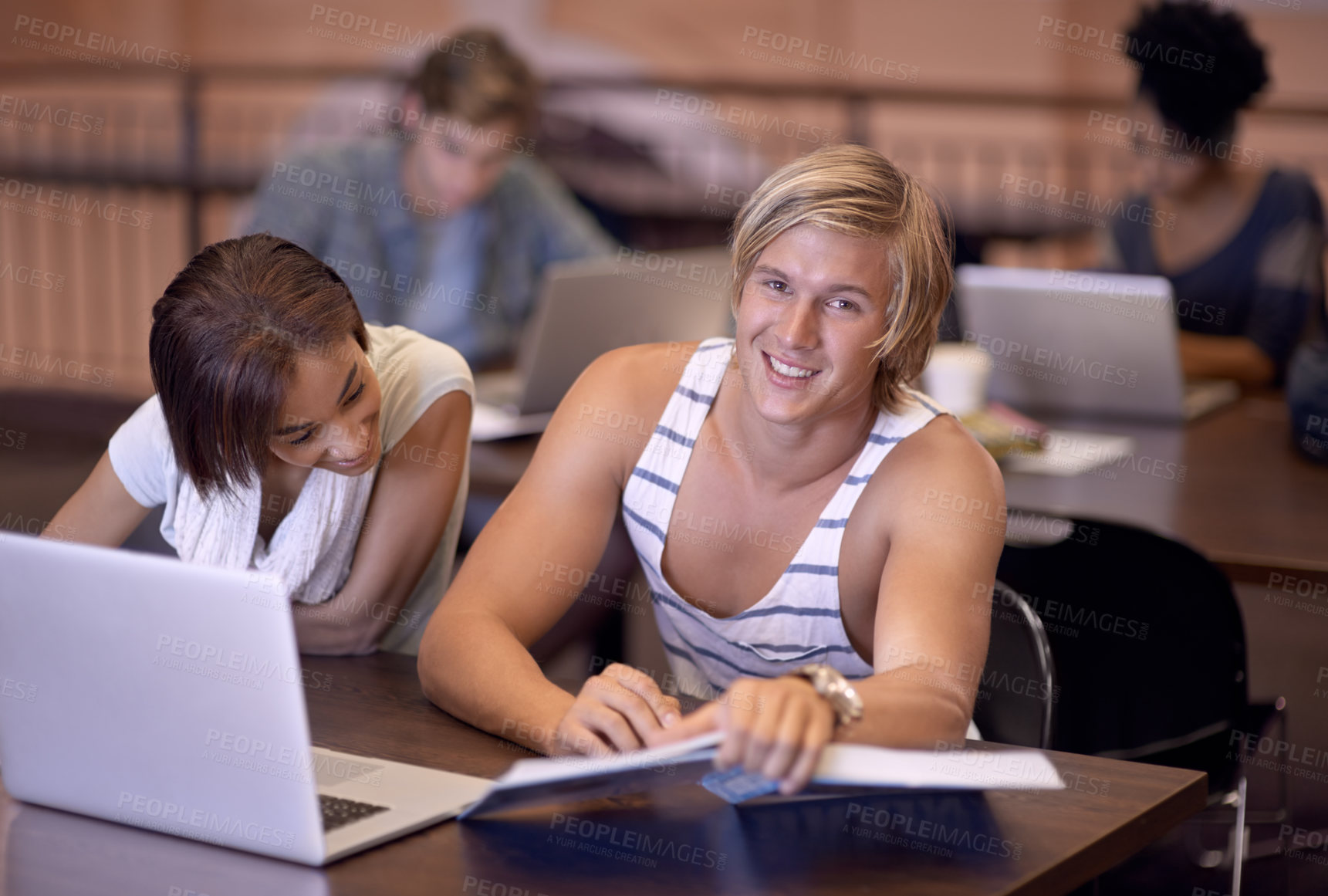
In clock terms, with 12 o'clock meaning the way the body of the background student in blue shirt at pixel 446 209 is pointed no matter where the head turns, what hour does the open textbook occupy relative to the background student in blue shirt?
The open textbook is roughly at 12 o'clock from the background student in blue shirt.

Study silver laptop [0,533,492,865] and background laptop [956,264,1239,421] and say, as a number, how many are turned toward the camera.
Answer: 0

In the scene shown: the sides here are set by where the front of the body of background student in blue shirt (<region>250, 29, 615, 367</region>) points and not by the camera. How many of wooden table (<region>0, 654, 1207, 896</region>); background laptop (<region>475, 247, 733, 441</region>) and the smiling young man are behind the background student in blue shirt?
0

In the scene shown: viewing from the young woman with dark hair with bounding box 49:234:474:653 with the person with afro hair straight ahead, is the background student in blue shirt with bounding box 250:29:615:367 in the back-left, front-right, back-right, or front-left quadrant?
front-left

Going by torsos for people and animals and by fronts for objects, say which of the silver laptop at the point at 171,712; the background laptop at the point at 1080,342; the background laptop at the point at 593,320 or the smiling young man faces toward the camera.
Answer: the smiling young man

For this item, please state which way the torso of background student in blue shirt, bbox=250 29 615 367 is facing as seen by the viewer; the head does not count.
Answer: toward the camera

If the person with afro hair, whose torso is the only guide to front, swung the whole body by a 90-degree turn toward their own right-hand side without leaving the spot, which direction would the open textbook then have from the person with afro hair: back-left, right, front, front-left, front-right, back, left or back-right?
back-left

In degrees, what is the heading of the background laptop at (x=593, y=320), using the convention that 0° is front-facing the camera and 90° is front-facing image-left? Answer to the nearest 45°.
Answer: approximately 135°

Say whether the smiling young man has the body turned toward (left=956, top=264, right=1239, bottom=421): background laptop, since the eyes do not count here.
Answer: no

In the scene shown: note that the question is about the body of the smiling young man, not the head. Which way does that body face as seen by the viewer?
toward the camera

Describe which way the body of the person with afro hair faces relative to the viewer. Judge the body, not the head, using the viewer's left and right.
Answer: facing the viewer and to the left of the viewer

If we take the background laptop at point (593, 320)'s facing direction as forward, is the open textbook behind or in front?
behind

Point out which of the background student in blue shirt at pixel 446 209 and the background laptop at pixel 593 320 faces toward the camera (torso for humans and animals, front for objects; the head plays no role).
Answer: the background student in blue shirt

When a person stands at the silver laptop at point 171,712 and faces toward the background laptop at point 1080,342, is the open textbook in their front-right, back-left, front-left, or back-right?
front-right

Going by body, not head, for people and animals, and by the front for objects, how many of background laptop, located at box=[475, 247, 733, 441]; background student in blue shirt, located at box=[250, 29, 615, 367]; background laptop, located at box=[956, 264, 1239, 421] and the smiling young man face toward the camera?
2

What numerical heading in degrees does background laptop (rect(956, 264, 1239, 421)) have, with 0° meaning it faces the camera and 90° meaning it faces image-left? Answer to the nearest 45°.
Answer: approximately 225°

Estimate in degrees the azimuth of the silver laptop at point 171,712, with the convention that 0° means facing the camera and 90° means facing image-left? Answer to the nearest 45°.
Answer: approximately 225°
